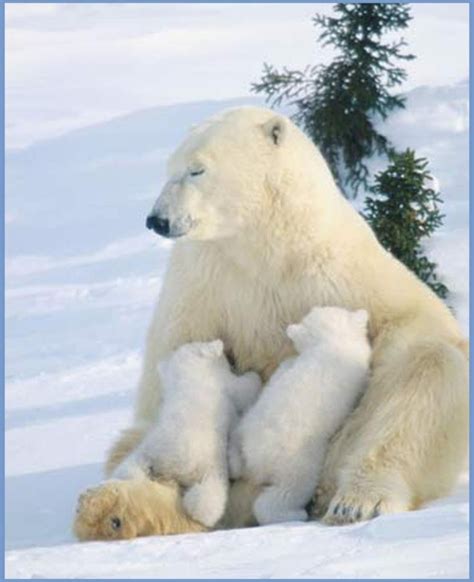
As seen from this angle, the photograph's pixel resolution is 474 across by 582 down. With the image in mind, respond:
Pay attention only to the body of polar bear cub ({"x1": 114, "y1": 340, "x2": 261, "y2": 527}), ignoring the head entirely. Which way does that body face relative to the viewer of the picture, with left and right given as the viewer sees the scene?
facing away from the viewer

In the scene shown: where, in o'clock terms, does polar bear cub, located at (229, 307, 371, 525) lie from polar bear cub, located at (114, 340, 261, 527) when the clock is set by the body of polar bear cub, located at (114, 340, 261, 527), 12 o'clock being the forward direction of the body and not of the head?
polar bear cub, located at (229, 307, 371, 525) is roughly at 3 o'clock from polar bear cub, located at (114, 340, 261, 527).

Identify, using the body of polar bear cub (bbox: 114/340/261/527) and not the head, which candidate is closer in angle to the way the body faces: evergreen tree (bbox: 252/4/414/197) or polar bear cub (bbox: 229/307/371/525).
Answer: the evergreen tree

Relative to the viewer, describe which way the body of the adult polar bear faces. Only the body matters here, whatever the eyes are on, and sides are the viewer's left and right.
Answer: facing the viewer and to the left of the viewer

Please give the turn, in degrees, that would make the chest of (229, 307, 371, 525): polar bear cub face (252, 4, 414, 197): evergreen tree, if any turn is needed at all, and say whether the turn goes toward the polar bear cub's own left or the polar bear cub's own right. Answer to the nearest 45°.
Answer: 0° — it already faces it

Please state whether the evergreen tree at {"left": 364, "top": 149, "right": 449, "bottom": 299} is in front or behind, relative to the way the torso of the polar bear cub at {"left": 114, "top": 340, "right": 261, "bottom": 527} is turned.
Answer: in front

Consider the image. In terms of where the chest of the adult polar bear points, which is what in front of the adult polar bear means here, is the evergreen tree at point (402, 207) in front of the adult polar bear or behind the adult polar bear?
behind

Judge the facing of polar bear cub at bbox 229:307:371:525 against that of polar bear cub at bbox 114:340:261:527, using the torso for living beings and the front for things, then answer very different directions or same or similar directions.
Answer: same or similar directions

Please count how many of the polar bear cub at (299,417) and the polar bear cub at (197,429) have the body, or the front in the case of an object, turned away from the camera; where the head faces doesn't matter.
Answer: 2

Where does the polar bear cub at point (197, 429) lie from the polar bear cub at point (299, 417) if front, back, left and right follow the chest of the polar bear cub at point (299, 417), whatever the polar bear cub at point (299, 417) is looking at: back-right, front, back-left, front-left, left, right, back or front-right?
left

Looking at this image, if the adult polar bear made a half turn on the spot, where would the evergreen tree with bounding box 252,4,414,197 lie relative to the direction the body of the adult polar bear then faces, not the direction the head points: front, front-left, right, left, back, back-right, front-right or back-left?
front-left

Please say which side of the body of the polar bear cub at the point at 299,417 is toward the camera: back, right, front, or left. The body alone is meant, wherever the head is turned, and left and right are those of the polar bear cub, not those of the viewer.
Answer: back

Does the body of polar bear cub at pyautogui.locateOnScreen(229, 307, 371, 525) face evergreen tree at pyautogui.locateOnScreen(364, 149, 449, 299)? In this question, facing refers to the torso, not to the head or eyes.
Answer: yes
